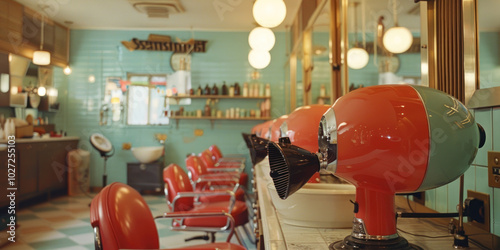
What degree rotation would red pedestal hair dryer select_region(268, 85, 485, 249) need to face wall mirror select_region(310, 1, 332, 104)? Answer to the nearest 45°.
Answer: approximately 90° to its right

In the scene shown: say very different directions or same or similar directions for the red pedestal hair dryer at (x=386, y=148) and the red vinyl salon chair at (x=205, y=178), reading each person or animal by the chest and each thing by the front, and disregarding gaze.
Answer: very different directions

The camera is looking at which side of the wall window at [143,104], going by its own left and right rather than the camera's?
front

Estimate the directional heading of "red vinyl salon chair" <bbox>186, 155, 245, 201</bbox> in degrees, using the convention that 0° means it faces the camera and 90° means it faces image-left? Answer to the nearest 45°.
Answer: approximately 270°

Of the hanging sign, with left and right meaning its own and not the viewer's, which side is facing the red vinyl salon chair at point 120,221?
front

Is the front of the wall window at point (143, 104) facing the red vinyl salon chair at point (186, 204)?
yes

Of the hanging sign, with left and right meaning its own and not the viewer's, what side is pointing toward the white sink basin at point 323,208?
front

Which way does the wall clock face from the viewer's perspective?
toward the camera

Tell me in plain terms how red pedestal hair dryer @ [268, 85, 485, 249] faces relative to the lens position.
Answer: facing to the left of the viewer

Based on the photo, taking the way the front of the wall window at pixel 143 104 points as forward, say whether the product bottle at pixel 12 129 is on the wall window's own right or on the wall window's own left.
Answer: on the wall window's own right

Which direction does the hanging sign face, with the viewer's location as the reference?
facing the viewer

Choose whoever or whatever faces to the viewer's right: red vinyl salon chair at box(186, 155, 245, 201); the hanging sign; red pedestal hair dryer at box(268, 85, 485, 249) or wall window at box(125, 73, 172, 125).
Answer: the red vinyl salon chair

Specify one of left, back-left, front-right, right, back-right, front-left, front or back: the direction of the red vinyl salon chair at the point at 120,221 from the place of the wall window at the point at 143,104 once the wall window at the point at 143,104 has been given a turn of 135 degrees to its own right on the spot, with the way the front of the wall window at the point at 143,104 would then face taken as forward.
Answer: back-left

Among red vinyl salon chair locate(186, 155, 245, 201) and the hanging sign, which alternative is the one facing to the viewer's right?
the red vinyl salon chair
